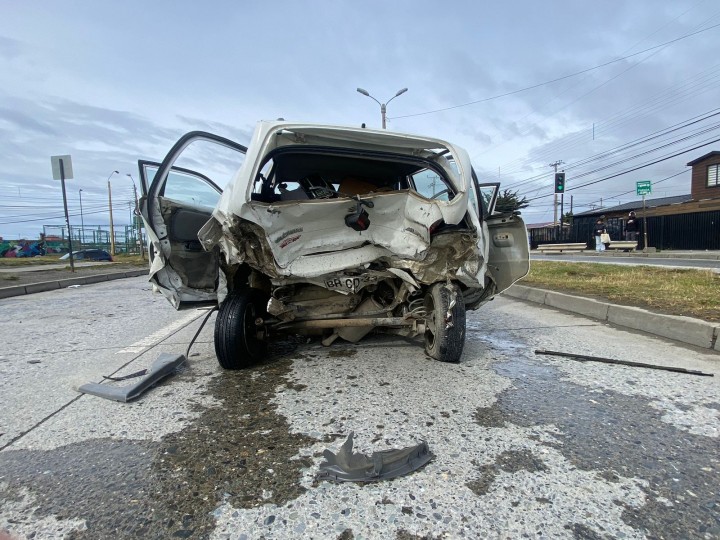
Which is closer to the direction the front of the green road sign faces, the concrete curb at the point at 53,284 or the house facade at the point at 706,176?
the concrete curb

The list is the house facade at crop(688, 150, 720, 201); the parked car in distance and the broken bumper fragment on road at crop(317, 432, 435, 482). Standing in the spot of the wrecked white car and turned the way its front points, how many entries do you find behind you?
1

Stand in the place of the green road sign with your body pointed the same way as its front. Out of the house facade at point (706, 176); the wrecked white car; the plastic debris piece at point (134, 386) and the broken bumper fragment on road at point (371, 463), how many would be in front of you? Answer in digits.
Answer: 3

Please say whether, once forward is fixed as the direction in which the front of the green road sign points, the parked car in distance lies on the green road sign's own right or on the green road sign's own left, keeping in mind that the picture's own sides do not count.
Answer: on the green road sign's own right

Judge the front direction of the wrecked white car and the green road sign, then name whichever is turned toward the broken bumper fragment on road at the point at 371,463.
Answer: the green road sign

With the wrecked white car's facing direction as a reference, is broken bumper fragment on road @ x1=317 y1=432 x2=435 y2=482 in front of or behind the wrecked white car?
behind

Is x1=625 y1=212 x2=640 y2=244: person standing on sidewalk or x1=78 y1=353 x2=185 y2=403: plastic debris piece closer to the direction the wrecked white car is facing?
the person standing on sidewalk

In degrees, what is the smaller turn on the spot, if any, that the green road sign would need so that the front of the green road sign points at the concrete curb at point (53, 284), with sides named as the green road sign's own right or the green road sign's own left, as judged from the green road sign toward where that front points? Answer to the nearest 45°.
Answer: approximately 45° to the green road sign's own right

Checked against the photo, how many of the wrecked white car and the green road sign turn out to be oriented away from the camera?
1

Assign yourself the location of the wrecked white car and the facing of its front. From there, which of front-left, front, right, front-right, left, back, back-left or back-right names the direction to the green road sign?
front-right

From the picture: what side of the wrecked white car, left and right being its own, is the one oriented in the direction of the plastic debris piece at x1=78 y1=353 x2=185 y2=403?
left

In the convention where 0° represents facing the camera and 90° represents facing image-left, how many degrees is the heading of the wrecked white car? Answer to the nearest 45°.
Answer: approximately 180°
